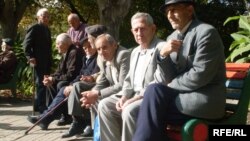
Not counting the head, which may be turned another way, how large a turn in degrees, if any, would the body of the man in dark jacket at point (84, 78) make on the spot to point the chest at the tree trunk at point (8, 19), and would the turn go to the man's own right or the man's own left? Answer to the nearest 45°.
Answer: approximately 135° to the man's own right

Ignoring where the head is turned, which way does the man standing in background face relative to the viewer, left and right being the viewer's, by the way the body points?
facing the viewer and to the right of the viewer

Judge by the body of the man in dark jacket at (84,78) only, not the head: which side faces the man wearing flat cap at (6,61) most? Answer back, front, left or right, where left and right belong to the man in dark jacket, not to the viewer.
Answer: right

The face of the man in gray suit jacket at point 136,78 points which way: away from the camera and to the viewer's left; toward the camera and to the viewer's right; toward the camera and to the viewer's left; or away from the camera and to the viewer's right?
toward the camera and to the viewer's left

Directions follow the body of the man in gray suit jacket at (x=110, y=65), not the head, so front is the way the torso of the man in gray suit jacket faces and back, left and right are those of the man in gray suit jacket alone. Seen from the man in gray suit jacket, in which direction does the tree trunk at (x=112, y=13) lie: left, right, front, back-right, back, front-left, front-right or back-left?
back-right

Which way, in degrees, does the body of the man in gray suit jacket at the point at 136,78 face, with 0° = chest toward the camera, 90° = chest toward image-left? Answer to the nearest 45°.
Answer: approximately 45°

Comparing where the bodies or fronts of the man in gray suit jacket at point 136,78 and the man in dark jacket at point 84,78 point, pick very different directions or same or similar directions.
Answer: same or similar directions

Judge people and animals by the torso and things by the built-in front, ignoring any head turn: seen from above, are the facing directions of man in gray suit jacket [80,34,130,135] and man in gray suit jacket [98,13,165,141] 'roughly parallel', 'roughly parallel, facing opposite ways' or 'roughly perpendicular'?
roughly parallel

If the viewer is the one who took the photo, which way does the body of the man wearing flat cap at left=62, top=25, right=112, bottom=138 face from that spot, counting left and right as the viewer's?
facing the viewer and to the left of the viewer

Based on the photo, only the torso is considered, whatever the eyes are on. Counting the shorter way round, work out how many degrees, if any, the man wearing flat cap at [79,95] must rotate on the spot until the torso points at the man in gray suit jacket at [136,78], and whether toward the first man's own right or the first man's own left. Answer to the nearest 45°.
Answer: approximately 90° to the first man's own left

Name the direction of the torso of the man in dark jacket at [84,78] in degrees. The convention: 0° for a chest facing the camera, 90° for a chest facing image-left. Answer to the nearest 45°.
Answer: approximately 45°

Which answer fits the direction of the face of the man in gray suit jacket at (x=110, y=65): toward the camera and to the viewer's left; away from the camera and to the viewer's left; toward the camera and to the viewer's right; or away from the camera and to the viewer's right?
toward the camera and to the viewer's left
